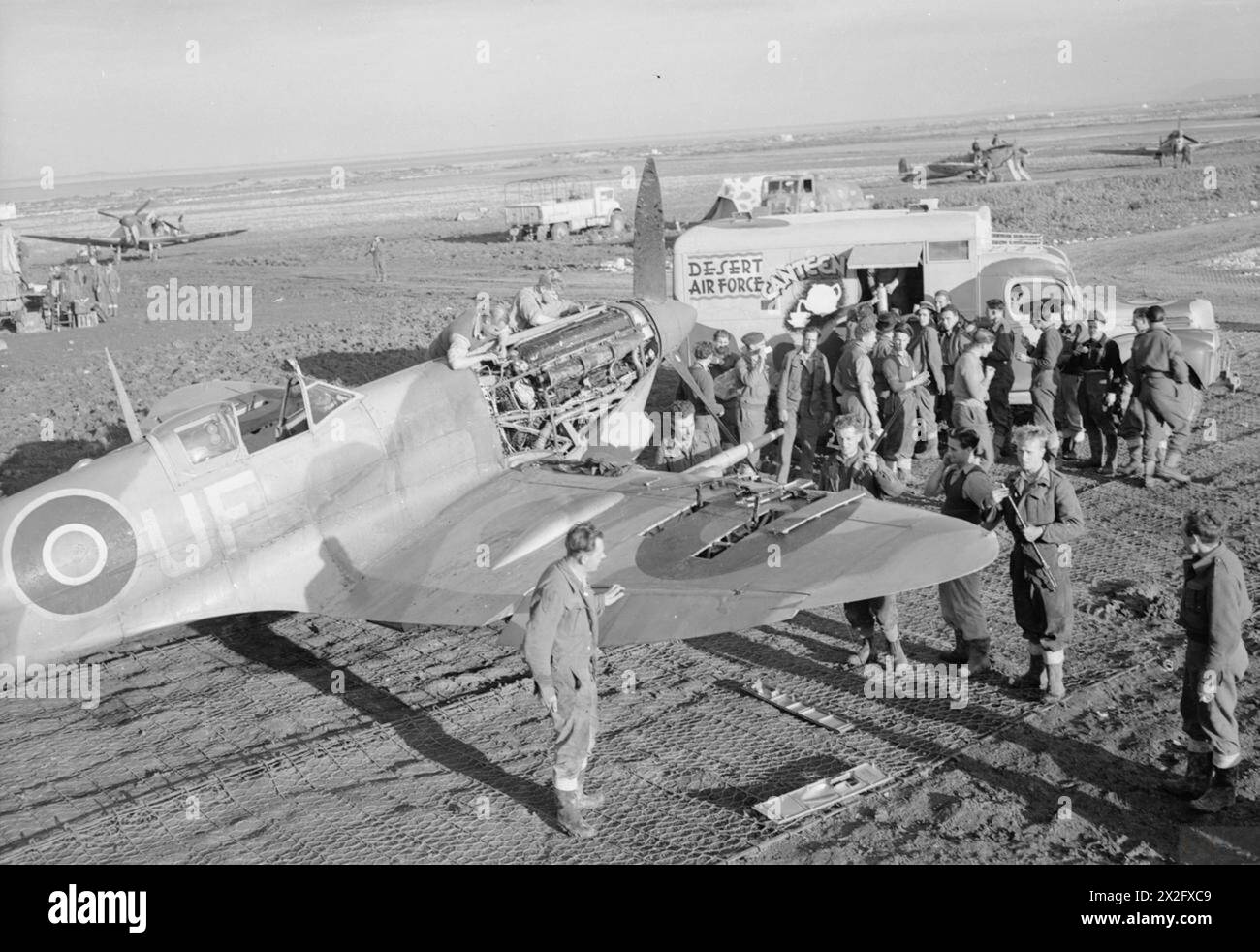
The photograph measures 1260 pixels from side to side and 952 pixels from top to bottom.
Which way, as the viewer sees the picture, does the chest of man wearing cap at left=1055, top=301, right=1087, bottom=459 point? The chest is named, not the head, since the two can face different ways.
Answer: to the viewer's left

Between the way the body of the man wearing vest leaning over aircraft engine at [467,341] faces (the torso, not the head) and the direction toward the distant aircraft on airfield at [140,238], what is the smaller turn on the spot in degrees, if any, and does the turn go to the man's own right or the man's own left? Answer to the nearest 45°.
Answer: approximately 135° to the man's own left

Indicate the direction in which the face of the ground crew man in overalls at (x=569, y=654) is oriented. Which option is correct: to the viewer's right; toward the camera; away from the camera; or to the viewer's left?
to the viewer's right

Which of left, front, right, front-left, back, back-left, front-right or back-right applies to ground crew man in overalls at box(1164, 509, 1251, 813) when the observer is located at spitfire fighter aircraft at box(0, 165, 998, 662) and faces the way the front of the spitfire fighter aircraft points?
right

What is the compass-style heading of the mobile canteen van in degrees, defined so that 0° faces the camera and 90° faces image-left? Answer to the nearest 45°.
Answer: approximately 270°

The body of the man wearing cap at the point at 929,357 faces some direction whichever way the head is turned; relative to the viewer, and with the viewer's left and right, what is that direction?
facing the viewer and to the left of the viewer

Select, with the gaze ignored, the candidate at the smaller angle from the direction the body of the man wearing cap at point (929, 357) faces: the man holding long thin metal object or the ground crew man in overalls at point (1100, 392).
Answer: the man holding long thin metal object

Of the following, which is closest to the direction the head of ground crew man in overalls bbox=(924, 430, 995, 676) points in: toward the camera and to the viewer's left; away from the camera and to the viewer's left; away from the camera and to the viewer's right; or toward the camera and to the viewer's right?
toward the camera and to the viewer's left

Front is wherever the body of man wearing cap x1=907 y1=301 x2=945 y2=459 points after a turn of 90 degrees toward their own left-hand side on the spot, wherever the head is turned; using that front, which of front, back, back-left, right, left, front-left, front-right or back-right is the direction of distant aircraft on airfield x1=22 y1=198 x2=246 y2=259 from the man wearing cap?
back
